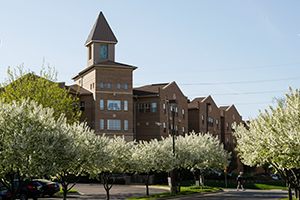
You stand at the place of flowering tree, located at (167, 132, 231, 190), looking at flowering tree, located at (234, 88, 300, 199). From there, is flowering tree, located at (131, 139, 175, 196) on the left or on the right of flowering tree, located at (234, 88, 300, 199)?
right

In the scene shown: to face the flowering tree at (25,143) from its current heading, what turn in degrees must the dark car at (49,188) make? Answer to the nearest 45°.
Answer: approximately 135° to its left

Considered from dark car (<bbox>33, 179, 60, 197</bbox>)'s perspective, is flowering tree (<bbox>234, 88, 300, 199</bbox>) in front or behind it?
behind

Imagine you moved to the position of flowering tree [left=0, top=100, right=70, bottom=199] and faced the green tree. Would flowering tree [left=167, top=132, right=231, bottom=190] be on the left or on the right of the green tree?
right

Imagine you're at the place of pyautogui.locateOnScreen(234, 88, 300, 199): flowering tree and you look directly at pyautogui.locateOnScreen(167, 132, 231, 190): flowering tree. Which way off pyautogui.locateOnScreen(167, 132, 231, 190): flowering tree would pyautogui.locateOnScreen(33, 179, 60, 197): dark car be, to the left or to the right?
left
